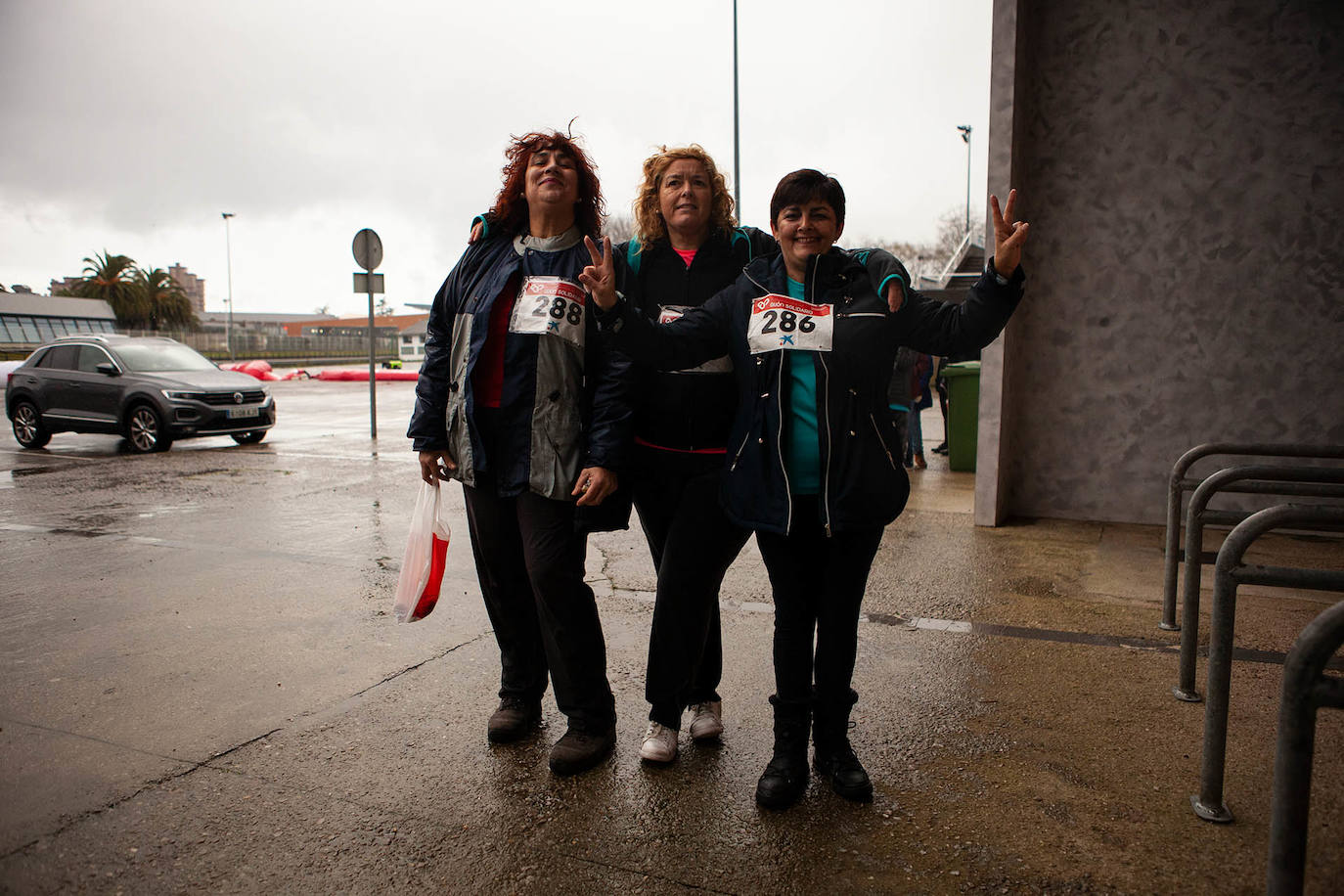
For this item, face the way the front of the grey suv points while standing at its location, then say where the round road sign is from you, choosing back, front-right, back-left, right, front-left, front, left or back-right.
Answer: front-left

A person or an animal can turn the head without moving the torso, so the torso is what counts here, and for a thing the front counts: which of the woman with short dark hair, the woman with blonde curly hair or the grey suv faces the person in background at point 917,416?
the grey suv

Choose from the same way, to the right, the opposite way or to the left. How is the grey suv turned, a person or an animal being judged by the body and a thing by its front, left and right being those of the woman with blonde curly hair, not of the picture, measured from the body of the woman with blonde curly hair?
to the left

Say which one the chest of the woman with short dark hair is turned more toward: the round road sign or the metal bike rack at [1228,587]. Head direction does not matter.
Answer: the metal bike rack

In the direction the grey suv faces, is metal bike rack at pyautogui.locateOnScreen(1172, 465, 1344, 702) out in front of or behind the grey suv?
in front

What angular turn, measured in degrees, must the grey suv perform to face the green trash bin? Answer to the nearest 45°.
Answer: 0° — it already faces it

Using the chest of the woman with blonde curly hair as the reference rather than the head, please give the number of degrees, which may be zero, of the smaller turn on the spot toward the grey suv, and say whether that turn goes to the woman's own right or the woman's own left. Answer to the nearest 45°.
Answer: approximately 135° to the woman's own right

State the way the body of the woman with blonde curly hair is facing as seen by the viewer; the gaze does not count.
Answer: toward the camera

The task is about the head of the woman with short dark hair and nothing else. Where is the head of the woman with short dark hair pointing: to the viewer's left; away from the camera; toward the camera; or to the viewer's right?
toward the camera

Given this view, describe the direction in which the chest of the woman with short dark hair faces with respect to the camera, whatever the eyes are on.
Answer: toward the camera

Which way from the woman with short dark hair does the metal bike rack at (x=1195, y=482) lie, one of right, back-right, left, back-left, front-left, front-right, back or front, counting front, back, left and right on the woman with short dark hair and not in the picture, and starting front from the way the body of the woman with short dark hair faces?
back-left

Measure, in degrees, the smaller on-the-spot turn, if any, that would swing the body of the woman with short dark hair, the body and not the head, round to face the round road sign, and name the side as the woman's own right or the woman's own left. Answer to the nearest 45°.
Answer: approximately 135° to the woman's own right

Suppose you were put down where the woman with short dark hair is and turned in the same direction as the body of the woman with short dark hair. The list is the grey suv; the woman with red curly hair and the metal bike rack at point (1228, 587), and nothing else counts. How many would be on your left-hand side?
1

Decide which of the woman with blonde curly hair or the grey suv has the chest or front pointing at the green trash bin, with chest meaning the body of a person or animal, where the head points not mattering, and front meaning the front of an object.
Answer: the grey suv

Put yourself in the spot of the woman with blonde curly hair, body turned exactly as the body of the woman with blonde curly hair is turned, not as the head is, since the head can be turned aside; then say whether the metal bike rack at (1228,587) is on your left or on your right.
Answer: on your left

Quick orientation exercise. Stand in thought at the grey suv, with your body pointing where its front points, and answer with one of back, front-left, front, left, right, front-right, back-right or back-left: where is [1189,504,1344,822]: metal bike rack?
front-right

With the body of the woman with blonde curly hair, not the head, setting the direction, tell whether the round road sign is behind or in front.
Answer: behind

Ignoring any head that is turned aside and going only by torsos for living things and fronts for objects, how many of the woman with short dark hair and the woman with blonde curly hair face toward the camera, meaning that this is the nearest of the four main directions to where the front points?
2

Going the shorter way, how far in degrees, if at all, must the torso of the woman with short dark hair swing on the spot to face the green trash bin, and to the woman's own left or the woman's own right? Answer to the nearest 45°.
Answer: approximately 180°
